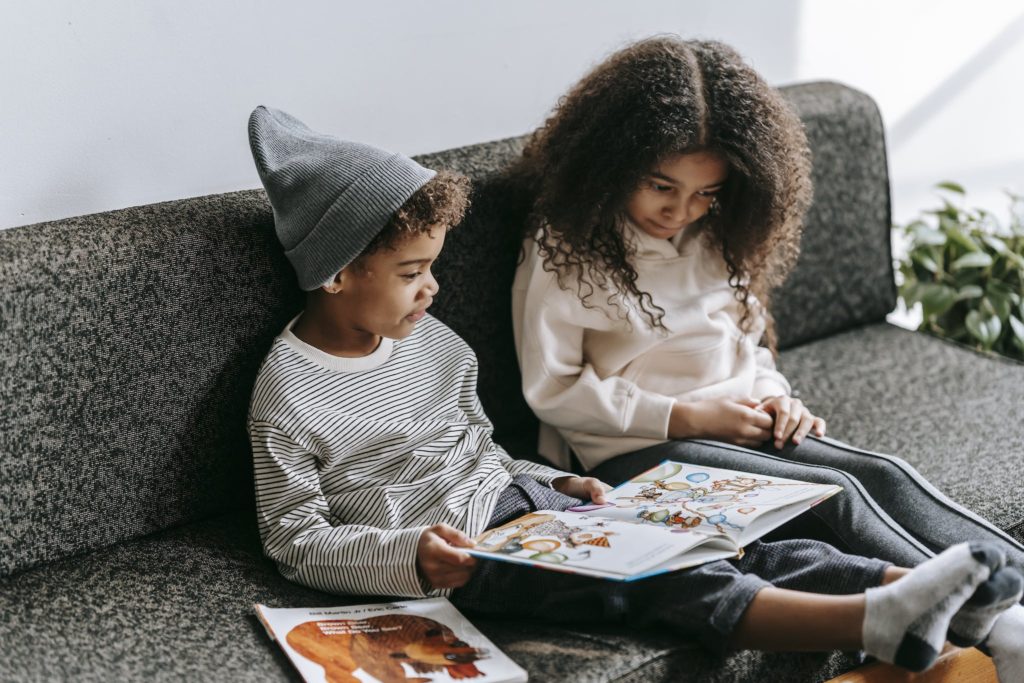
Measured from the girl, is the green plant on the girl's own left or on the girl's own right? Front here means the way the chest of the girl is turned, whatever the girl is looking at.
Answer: on the girl's own left

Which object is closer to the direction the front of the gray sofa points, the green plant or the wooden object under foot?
the wooden object under foot

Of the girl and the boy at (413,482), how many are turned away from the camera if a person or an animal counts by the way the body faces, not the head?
0

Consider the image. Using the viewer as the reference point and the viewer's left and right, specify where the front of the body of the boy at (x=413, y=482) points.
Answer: facing the viewer and to the right of the viewer

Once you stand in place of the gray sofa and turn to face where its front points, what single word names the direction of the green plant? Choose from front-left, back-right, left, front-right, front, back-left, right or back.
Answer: left
